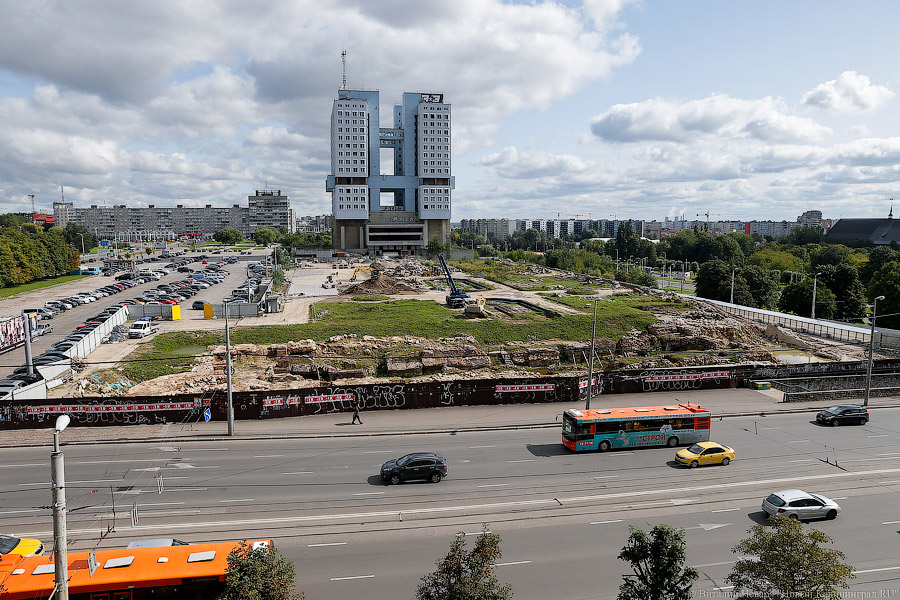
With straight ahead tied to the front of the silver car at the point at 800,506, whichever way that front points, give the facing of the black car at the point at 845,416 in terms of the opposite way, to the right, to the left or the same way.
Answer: the opposite way

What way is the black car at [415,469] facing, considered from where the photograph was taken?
facing to the left of the viewer

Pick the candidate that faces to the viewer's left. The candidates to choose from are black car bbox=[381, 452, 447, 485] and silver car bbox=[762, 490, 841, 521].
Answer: the black car

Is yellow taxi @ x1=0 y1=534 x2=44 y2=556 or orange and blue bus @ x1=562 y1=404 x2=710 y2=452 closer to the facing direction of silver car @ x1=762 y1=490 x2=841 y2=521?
the orange and blue bus

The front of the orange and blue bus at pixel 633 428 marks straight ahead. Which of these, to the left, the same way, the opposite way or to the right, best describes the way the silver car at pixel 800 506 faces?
the opposite way

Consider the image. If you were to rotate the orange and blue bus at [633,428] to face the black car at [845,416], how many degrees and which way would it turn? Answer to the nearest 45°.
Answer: approximately 180°

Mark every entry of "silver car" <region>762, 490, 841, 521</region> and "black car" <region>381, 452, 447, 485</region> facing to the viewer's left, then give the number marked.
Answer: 1
